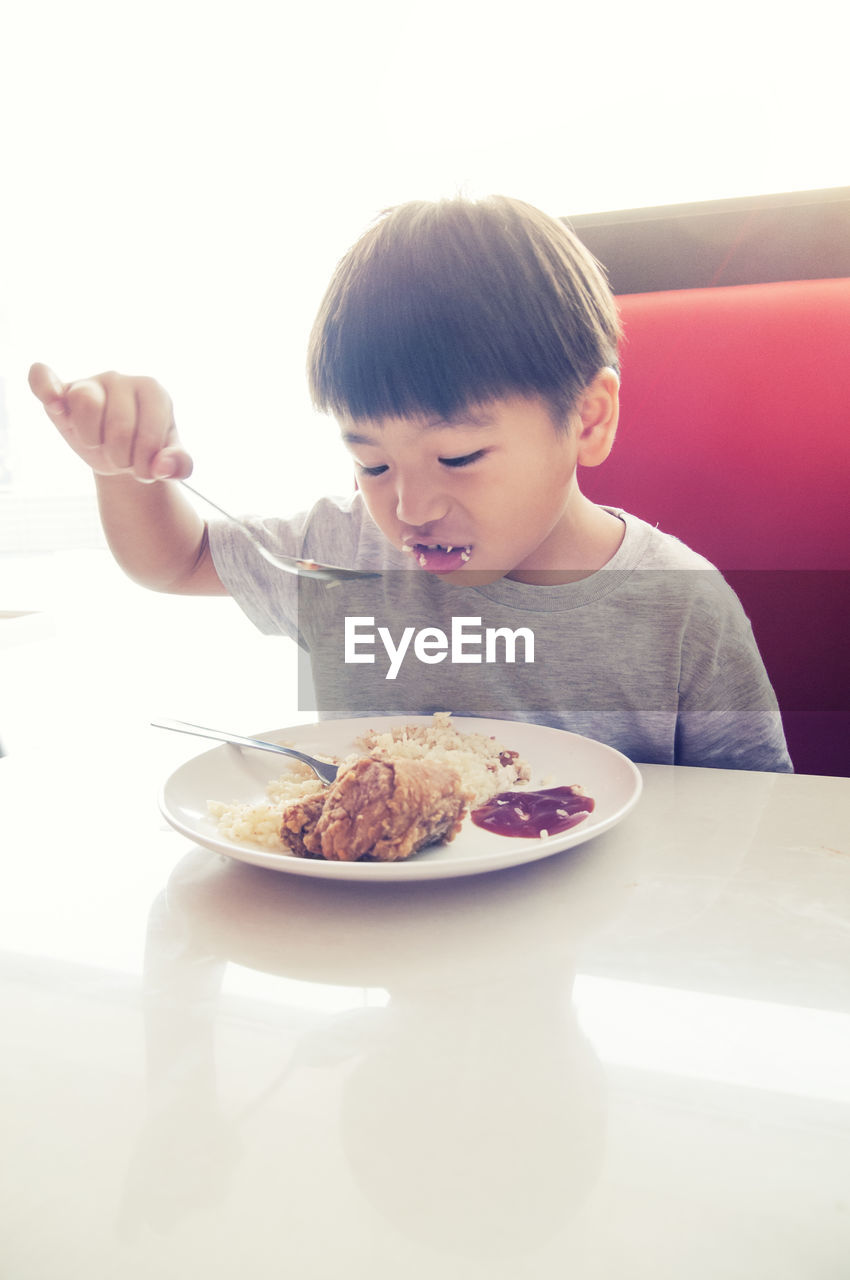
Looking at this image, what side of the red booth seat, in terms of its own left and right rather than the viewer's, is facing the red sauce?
front

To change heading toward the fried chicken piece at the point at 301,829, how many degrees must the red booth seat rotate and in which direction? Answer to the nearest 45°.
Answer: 0° — it already faces it

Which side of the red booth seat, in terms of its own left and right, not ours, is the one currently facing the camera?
front

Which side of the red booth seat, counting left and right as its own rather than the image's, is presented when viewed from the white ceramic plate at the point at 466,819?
front

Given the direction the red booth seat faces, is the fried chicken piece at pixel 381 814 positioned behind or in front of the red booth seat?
in front

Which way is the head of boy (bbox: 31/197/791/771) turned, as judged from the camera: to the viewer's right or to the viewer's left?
to the viewer's left
